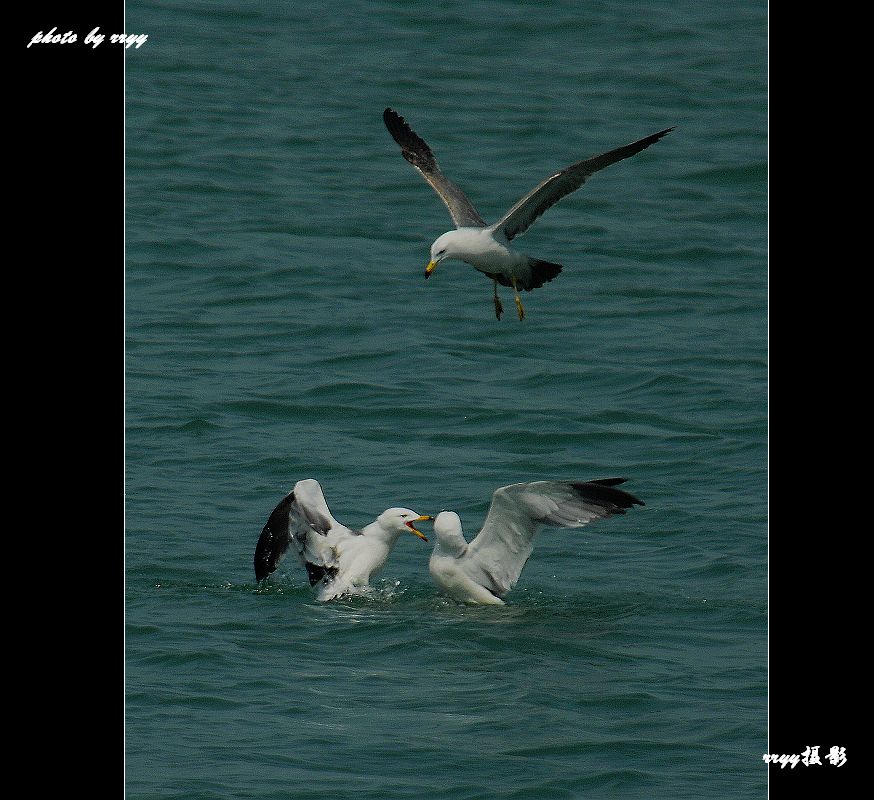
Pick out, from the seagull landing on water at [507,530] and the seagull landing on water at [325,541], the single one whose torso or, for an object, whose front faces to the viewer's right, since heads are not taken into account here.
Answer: the seagull landing on water at [325,541]

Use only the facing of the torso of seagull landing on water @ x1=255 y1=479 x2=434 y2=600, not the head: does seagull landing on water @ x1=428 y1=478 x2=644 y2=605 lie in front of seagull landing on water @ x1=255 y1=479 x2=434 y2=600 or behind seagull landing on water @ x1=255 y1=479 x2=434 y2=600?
in front

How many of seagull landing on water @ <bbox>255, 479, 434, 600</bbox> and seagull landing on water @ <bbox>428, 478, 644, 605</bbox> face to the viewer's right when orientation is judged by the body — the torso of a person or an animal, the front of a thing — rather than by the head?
1

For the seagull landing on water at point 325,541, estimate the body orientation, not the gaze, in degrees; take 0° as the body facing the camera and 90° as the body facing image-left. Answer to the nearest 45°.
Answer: approximately 270°

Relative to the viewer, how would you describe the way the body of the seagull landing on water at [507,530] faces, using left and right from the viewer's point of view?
facing away from the viewer and to the left of the viewer
